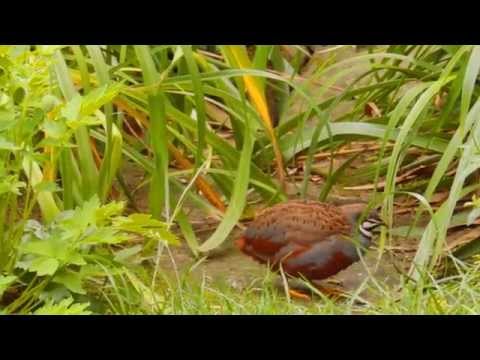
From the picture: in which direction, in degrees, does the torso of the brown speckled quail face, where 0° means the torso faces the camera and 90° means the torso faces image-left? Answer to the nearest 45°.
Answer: approximately 270°

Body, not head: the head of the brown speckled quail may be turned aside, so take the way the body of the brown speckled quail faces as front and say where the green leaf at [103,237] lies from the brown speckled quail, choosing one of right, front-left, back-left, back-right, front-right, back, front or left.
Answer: back-right

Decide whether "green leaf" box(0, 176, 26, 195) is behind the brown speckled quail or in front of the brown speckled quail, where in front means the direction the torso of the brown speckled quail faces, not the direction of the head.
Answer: behind

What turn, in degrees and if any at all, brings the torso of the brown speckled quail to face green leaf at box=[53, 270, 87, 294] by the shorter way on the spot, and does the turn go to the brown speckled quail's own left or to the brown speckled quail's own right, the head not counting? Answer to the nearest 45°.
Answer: approximately 135° to the brown speckled quail's own right

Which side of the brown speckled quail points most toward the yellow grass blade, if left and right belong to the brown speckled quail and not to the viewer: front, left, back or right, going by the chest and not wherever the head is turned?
left

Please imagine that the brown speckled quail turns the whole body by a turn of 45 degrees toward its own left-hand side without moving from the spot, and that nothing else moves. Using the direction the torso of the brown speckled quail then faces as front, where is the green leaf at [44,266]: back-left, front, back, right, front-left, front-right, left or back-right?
back

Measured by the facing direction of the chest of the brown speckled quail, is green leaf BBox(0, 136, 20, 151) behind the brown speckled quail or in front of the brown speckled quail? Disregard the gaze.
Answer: behind
